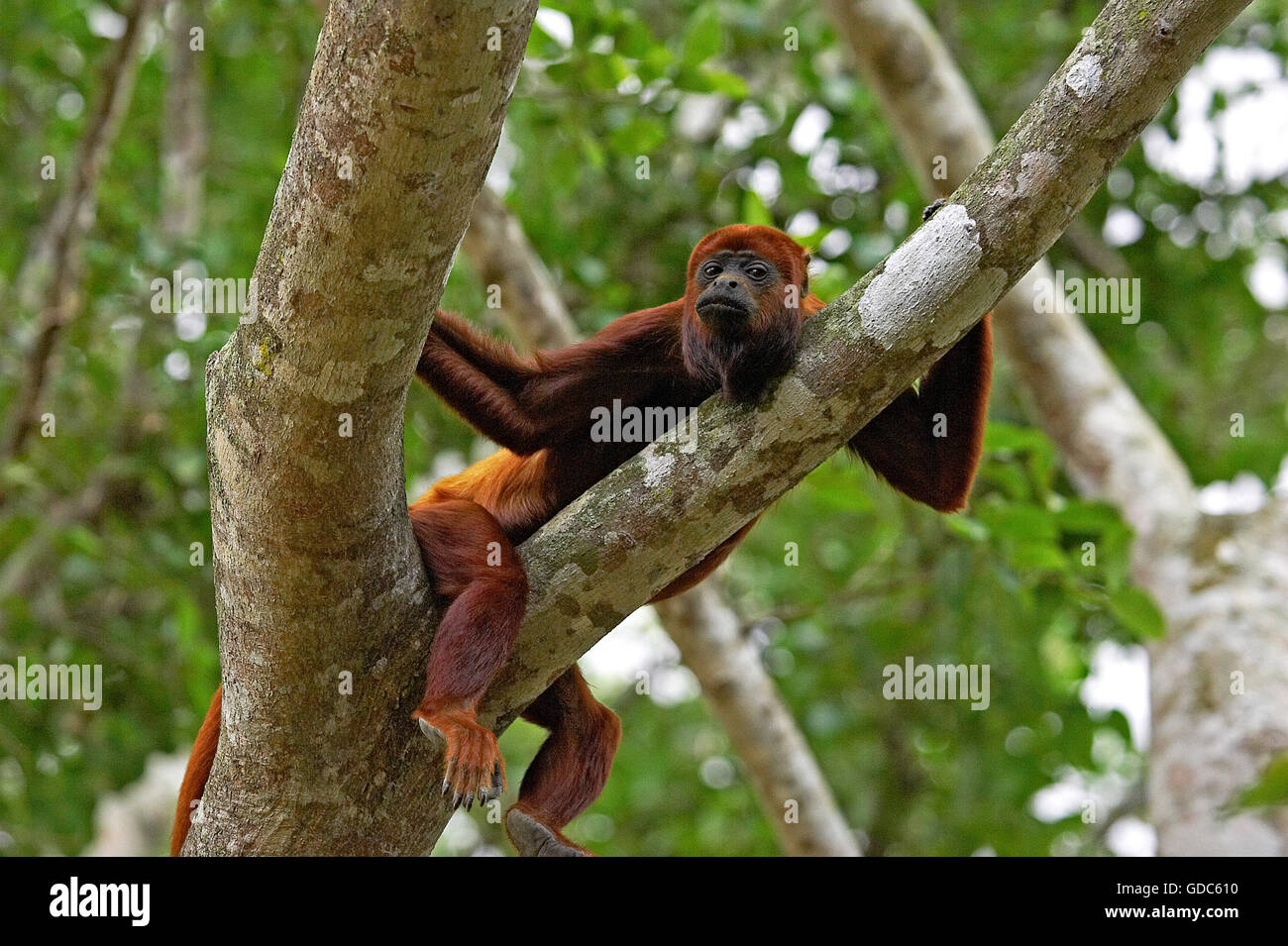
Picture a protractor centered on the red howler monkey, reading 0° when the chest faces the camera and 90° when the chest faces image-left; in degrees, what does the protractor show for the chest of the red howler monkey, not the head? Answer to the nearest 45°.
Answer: approximately 315°
